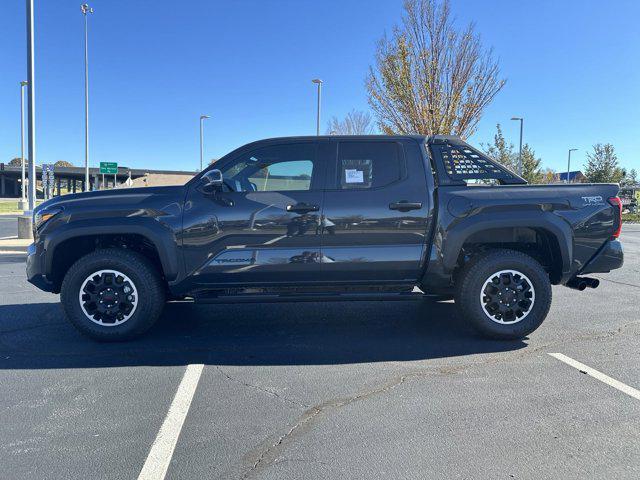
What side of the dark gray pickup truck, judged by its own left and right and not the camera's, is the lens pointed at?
left

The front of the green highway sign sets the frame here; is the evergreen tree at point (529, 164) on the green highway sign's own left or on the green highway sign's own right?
on the green highway sign's own left

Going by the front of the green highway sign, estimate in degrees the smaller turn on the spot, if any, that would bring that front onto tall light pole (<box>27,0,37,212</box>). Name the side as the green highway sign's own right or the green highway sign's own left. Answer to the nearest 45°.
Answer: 0° — it already faces it

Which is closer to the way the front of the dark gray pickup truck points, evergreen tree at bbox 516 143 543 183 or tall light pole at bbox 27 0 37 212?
the tall light pole

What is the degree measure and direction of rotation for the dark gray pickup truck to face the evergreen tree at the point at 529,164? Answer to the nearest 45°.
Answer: approximately 135° to its right

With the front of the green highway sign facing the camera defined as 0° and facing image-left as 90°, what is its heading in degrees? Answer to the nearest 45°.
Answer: approximately 0°

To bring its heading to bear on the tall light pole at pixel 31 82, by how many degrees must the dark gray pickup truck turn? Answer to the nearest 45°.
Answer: approximately 45° to its right

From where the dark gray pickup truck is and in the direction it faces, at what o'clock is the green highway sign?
The green highway sign is roughly at 2 o'clock from the dark gray pickup truck.

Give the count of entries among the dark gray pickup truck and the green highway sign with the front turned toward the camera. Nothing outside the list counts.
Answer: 1

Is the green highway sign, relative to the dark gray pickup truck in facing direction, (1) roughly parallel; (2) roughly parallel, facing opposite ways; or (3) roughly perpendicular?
roughly perpendicular
